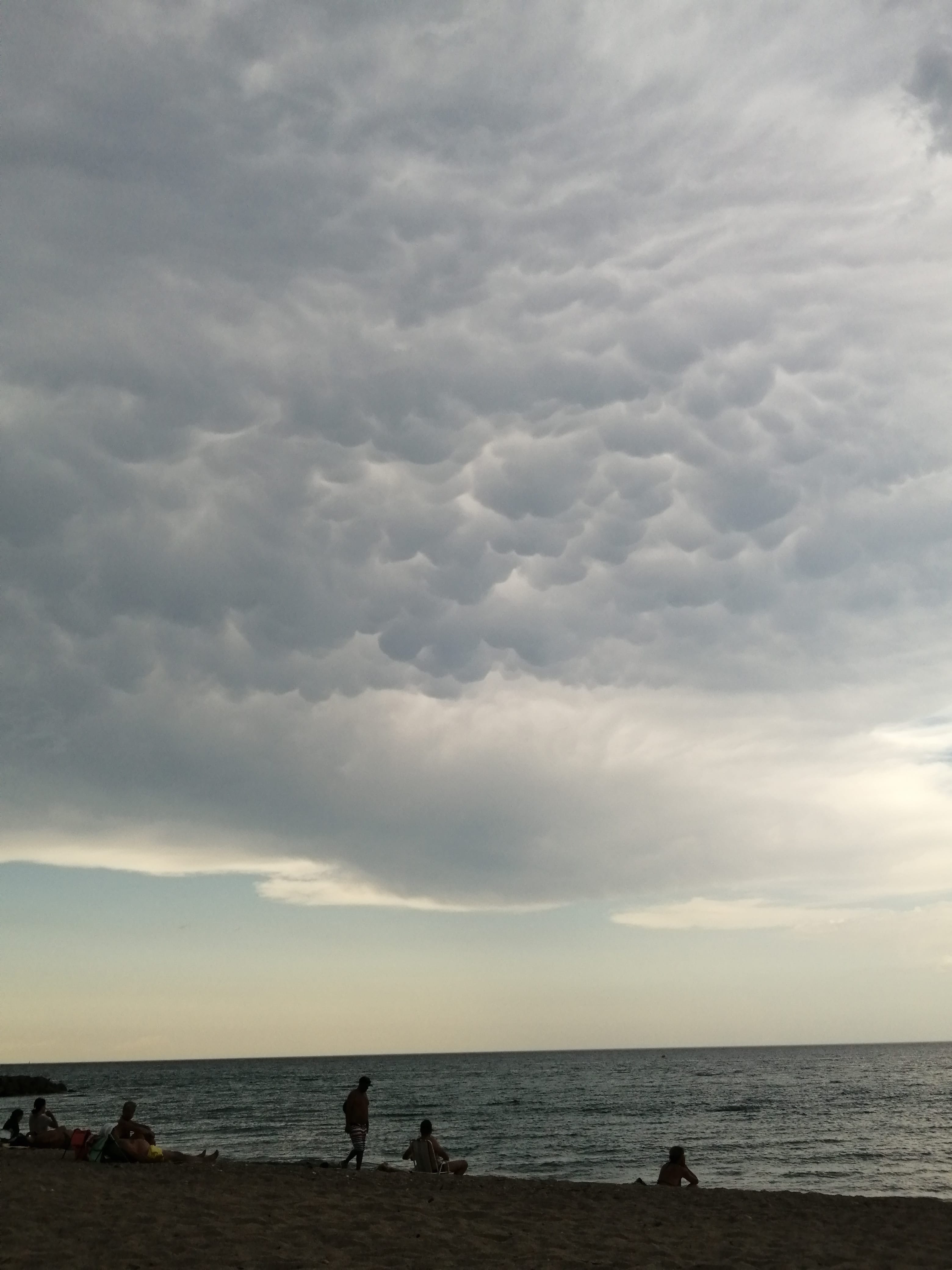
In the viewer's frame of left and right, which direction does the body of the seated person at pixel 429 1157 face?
facing away from the viewer and to the right of the viewer

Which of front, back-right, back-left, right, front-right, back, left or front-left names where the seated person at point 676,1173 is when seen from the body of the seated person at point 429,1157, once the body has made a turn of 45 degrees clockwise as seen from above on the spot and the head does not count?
front

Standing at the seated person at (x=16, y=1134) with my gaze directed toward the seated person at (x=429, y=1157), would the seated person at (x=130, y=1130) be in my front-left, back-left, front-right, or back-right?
front-right

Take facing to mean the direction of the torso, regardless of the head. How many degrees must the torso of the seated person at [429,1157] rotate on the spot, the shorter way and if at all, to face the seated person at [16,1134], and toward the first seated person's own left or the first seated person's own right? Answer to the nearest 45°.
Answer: approximately 90° to the first seated person's own left

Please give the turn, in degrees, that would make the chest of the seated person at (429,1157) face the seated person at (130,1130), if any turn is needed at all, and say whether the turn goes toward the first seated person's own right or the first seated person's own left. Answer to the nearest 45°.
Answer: approximately 135° to the first seated person's own left

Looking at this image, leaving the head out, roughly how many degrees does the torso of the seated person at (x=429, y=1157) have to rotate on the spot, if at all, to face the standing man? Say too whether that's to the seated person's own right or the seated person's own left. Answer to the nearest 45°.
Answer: approximately 90° to the seated person's own left

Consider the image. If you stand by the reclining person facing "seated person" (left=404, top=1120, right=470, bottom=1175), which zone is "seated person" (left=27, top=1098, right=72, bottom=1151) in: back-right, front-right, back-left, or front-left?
back-left

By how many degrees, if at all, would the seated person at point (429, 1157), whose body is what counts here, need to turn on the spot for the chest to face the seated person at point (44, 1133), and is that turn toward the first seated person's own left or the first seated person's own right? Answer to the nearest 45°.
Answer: approximately 135° to the first seated person's own left
